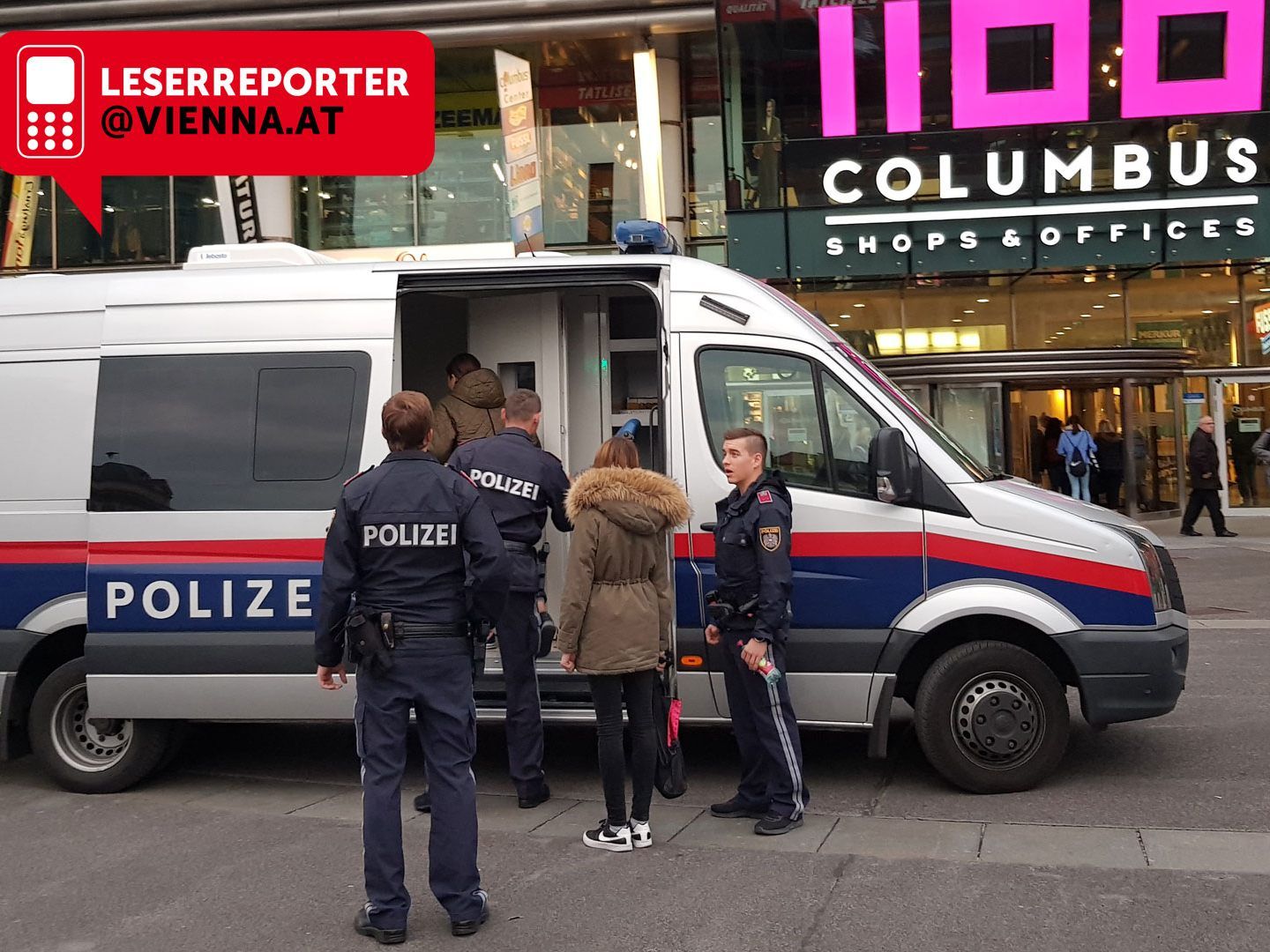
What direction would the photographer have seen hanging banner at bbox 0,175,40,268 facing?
facing the viewer

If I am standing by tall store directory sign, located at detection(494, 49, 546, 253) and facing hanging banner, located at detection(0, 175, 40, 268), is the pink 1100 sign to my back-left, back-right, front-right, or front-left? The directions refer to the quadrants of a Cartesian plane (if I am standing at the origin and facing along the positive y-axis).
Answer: back-right

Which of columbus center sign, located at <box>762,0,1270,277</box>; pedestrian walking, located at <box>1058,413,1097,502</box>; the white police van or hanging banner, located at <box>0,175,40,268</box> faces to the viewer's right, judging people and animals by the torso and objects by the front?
the white police van

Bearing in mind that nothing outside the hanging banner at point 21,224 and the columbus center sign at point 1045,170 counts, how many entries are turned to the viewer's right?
0

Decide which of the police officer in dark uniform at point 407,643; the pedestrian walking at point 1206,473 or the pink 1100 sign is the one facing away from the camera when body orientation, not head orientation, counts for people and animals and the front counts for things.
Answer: the police officer in dark uniform

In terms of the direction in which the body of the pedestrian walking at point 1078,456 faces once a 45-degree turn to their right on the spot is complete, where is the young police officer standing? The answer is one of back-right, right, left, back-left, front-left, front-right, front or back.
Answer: back-right

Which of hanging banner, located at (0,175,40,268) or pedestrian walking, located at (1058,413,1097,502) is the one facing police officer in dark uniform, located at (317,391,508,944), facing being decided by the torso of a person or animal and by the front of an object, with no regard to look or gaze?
the hanging banner

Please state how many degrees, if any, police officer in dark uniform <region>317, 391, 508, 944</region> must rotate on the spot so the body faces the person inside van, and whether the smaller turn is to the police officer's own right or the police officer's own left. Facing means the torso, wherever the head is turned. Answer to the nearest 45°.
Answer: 0° — they already face them

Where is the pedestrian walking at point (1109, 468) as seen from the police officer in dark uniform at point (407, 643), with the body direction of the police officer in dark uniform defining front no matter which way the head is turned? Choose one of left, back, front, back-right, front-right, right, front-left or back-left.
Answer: front-right

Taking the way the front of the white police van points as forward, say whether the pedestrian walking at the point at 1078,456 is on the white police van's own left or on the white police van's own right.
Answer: on the white police van's own left

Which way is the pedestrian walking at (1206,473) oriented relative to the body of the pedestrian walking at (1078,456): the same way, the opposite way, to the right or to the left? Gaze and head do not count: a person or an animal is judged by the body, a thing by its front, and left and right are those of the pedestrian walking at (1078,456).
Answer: to the right

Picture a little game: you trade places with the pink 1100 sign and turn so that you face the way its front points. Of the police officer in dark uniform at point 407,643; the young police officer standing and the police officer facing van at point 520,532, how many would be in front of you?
3

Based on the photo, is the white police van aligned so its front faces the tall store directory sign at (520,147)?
no

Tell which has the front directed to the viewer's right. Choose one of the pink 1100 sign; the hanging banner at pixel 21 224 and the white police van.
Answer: the white police van

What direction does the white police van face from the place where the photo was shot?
facing to the right of the viewer

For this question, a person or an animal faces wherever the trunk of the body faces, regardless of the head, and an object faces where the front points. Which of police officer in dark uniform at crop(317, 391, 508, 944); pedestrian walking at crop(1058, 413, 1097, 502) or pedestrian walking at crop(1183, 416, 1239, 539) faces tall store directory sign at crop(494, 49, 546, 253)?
the police officer in dark uniform

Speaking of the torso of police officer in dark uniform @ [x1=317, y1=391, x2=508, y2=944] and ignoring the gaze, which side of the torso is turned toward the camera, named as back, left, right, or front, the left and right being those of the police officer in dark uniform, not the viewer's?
back

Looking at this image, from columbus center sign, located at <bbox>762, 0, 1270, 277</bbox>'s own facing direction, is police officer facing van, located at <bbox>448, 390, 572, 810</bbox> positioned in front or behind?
in front

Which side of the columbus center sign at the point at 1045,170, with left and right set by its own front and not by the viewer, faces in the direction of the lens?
front
